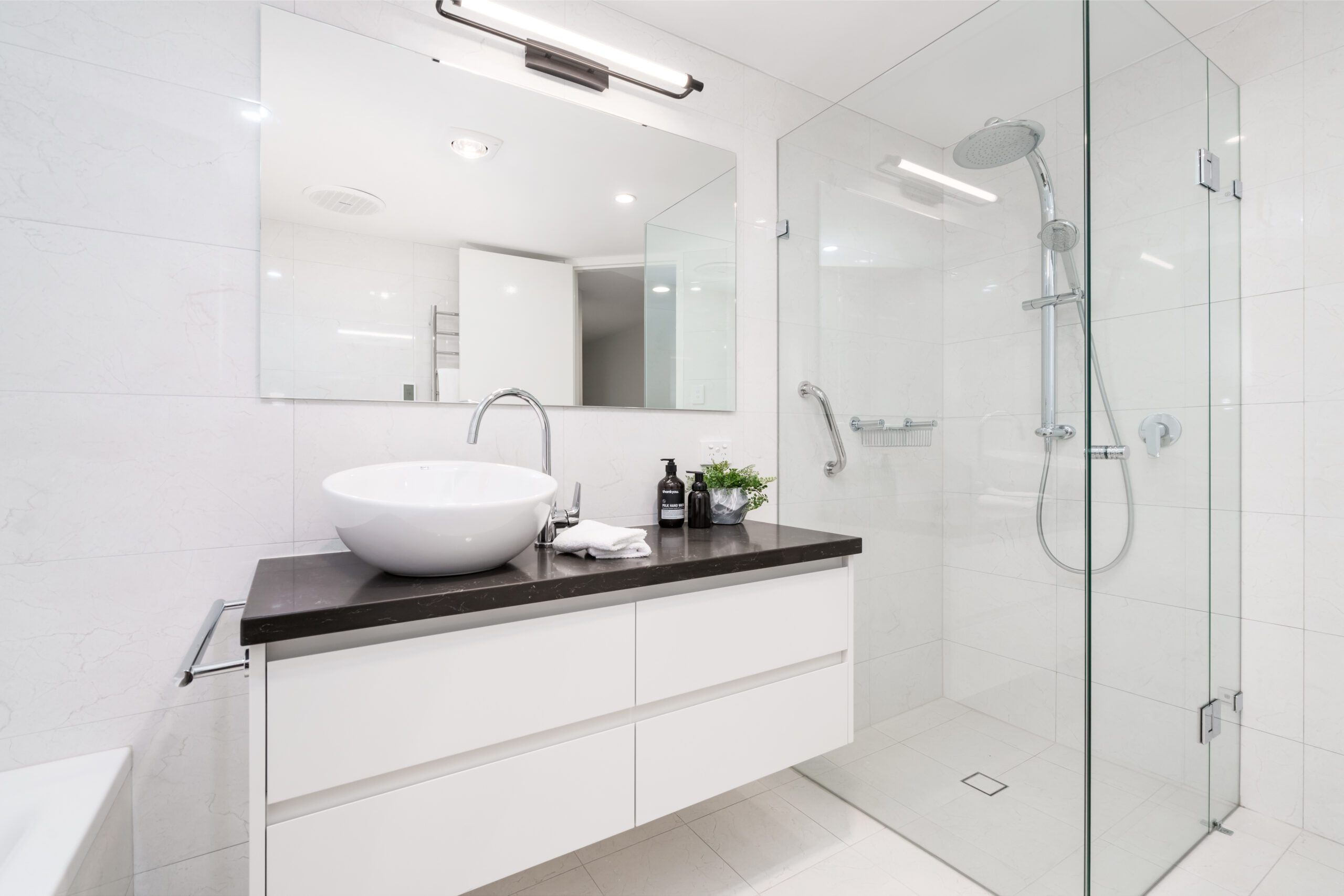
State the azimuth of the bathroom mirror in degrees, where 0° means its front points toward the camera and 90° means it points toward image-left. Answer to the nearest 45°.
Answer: approximately 315°

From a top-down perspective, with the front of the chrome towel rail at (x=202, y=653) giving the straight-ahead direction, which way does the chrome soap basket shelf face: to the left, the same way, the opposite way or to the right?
to the left

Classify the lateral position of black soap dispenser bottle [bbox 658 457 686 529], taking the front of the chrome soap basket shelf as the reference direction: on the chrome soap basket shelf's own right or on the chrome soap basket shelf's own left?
on the chrome soap basket shelf's own right

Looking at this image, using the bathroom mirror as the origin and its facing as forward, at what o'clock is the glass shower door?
The glass shower door is roughly at 11 o'clock from the bathroom mirror.

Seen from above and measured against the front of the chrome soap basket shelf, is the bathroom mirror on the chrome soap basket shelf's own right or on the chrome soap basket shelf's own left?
on the chrome soap basket shelf's own right

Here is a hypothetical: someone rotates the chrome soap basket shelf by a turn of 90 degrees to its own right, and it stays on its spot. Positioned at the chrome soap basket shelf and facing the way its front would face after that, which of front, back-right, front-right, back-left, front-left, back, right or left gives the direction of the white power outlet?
front-right

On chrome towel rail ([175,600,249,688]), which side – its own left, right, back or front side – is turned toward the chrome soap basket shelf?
back

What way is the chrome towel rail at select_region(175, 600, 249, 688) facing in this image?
to the viewer's left

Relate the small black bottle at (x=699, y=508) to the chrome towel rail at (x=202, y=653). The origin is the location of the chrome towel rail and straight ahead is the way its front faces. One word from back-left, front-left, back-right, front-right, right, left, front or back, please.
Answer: back
